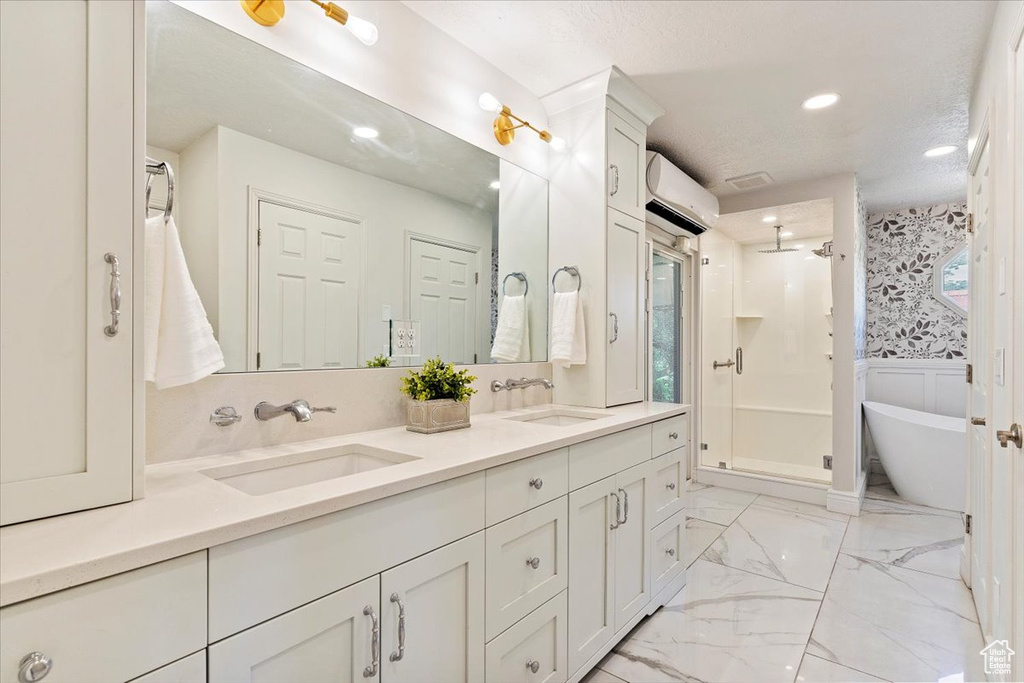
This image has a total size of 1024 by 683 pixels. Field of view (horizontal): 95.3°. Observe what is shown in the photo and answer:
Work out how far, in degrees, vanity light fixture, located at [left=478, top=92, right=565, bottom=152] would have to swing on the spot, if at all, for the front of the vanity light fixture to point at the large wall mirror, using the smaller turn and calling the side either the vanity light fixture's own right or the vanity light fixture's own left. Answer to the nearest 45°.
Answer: approximately 90° to the vanity light fixture's own right

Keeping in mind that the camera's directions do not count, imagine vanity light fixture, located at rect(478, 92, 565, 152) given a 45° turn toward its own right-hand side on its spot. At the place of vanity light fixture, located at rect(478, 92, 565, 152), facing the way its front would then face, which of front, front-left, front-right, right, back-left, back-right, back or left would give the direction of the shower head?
back-left

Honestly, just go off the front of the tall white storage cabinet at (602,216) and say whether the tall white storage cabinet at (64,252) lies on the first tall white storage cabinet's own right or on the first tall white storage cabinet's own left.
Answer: on the first tall white storage cabinet's own right

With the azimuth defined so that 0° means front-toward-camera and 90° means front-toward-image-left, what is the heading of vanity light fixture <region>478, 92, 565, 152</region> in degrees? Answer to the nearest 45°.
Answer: approximately 315°

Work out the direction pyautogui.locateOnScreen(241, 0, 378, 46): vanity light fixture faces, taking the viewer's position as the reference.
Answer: facing the viewer and to the right of the viewer

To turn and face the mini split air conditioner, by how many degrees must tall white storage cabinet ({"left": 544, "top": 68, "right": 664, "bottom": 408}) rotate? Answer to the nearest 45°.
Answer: approximately 90° to its left

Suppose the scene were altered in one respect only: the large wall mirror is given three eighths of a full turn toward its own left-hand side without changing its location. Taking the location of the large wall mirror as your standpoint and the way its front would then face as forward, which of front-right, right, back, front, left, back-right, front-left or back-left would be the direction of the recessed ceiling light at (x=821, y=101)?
right

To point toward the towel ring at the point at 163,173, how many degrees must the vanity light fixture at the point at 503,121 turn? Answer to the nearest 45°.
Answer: approximately 90° to its right

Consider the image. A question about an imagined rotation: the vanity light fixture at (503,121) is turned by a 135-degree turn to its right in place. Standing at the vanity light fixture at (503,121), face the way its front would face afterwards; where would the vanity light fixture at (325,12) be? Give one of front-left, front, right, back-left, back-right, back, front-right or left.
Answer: front-left

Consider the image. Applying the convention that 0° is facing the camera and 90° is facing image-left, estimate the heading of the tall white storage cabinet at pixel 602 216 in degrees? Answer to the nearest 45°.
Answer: approximately 315°

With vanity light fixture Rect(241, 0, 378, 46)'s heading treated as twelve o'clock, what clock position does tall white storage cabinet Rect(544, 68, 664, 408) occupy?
The tall white storage cabinet is roughly at 10 o'clock from the vanity light fixture.

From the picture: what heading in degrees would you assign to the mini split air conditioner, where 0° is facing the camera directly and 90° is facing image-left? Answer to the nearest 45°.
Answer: approximately 315°

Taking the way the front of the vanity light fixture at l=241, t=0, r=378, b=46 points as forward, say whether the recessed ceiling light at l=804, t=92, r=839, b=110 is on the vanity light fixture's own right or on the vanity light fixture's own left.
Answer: on the vanity light fixture's own left

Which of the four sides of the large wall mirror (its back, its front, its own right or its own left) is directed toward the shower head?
left
